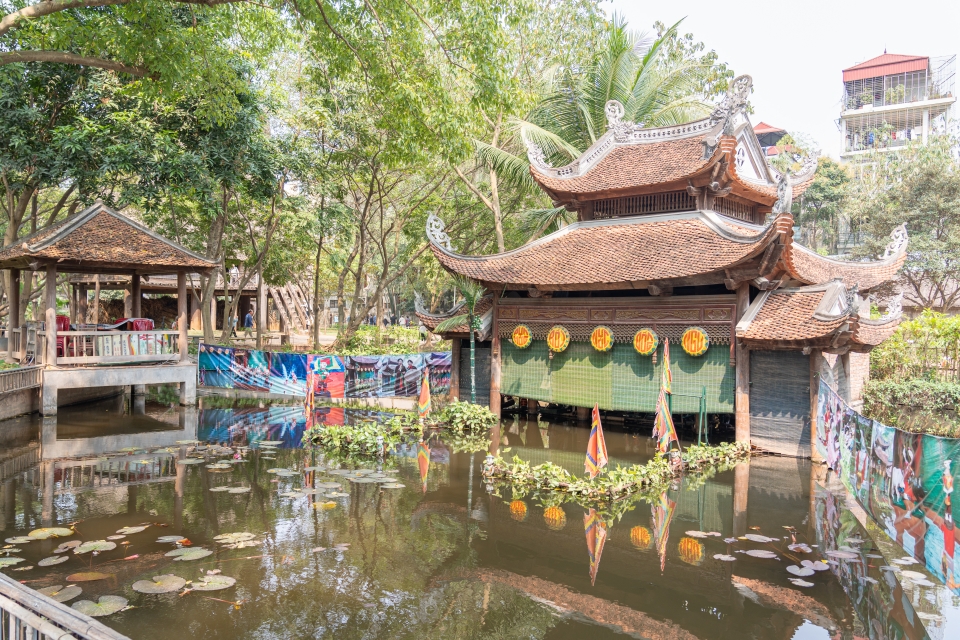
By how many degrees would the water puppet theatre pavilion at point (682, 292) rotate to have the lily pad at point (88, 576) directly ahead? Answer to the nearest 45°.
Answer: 0° — it already faces it

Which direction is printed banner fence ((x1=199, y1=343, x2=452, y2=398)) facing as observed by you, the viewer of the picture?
facing the viewer

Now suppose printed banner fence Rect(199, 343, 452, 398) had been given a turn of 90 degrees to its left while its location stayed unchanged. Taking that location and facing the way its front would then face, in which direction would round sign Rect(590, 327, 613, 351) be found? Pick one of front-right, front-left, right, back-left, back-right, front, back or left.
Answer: front-right

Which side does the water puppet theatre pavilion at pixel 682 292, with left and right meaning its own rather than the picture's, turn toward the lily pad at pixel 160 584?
front

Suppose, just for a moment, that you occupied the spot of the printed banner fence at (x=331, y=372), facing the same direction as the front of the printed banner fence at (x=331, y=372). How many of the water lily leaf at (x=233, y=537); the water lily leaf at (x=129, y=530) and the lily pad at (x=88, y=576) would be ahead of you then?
3

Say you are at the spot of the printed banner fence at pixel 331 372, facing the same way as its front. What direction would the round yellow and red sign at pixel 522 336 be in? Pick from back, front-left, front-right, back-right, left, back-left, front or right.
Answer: front-left

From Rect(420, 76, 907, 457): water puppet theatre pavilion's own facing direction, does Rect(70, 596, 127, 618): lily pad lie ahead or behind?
ahead

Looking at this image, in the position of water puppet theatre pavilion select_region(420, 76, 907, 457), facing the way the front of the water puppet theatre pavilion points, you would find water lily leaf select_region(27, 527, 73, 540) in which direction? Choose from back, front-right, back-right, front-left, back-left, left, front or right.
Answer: front

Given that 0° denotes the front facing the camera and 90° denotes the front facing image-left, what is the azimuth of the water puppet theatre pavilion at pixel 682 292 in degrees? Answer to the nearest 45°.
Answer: approximately 45°

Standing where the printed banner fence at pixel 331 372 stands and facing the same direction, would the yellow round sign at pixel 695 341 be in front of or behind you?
in front

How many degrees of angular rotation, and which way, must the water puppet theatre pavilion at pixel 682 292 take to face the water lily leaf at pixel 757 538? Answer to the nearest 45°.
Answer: approximately 45° to its left

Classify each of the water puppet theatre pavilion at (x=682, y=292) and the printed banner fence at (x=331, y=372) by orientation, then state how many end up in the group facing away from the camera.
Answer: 0

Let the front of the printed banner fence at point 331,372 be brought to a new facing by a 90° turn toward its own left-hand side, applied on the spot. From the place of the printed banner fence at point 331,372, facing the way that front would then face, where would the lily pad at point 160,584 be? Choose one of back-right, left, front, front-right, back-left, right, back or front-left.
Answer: right
